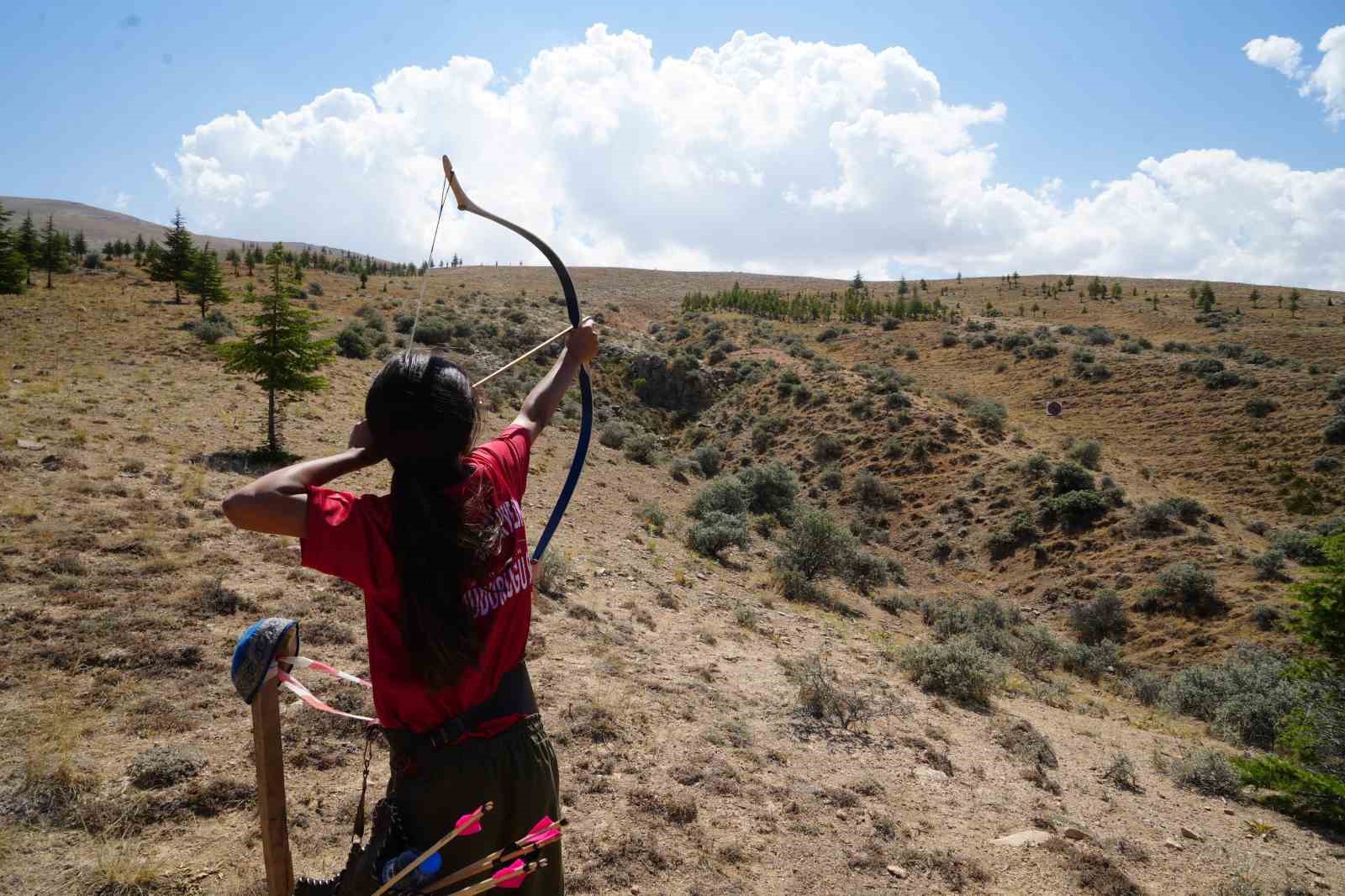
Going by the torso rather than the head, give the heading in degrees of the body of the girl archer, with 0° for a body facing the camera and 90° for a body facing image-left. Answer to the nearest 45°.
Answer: approximately 135°

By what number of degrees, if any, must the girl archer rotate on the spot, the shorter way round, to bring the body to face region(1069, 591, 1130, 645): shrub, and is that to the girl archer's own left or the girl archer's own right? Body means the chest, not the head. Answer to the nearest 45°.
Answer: approximately 90° to the girl archer's own right

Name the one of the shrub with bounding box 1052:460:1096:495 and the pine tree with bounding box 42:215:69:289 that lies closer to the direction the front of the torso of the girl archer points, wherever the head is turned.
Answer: the pine tree

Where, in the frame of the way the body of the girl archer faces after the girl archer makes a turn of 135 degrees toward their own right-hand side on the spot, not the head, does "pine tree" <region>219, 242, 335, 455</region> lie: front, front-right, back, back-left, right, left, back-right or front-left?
left

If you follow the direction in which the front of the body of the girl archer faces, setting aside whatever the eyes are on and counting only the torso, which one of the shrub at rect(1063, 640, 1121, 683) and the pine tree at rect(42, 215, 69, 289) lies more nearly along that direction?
the pine tree

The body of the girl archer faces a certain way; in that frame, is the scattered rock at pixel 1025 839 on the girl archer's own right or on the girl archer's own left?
on the girl archer's own right

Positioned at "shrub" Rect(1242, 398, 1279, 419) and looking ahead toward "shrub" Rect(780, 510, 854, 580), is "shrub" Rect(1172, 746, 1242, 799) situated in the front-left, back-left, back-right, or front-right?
front-left

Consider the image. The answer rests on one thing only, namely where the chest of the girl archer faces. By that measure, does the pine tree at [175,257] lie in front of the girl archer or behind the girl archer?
in front

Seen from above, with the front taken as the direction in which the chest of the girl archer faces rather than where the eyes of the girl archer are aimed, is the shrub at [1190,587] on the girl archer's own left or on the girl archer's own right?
on the girl archer's own right
